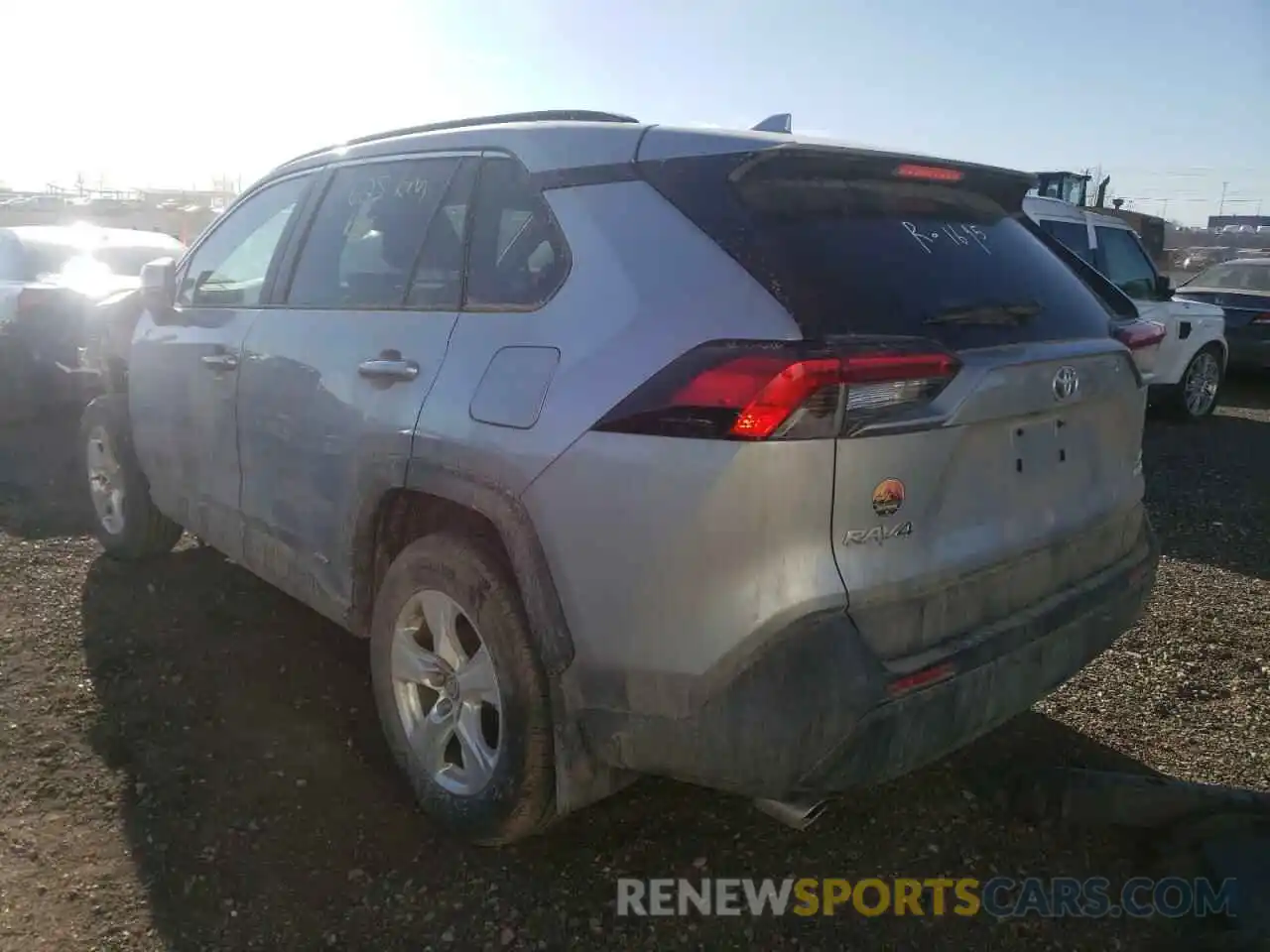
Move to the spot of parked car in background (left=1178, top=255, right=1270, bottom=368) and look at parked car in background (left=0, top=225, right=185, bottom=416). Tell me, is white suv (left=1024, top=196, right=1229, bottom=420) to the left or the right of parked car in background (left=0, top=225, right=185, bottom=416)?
left

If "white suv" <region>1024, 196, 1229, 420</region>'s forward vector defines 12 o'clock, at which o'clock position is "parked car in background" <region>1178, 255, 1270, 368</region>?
The parked car in background is roughly at 11 o'clock from the white suv.

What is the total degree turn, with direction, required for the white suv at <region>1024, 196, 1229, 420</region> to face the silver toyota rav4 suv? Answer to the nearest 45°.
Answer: approximately 135° to its right

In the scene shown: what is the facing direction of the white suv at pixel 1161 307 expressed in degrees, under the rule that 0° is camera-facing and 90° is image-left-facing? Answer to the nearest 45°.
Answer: approximately 225°

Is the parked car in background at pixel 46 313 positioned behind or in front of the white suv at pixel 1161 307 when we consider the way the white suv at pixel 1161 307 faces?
behind

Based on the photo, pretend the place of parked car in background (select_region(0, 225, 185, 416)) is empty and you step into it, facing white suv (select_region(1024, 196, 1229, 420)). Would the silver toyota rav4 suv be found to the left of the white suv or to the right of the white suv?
right

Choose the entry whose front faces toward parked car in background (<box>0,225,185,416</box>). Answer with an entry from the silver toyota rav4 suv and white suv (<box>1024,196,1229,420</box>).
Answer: the silver toyota rav4 suv

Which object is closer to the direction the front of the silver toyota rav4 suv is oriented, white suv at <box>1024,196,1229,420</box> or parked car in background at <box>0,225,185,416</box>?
the parked car in background

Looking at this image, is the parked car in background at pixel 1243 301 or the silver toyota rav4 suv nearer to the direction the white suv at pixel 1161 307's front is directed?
the parked car in background

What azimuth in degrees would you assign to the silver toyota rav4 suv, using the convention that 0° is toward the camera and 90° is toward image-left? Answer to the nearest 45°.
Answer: approximately 135°

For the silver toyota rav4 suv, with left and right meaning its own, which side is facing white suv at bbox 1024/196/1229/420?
right

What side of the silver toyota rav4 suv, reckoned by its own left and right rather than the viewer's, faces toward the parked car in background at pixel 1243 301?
right
